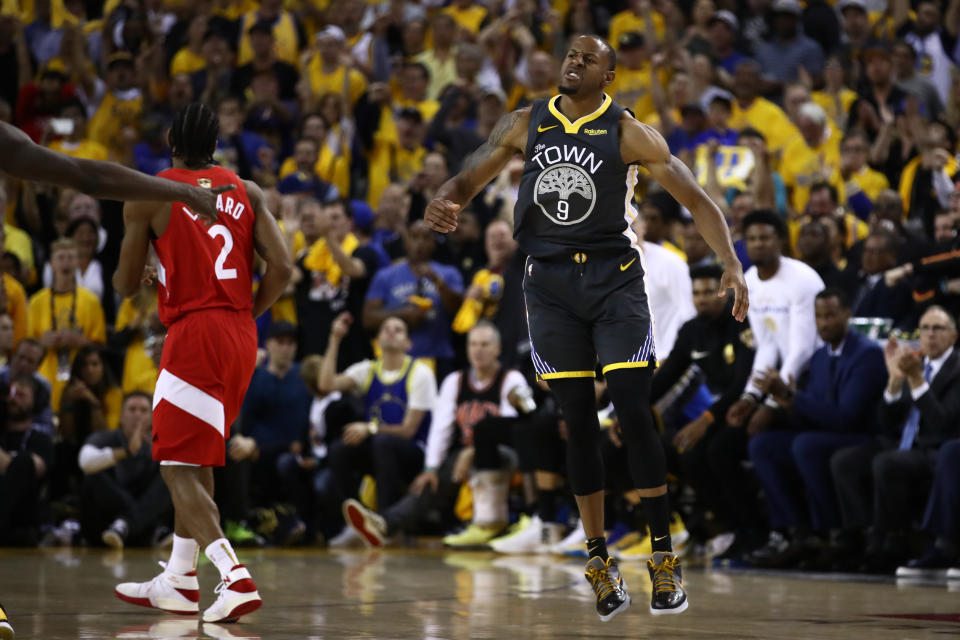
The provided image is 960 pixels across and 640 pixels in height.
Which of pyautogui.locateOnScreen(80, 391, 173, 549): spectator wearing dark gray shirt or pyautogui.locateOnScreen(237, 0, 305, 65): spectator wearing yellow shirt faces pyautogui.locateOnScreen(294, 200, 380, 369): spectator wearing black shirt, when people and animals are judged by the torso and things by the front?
the spectator wearing yellow shirt

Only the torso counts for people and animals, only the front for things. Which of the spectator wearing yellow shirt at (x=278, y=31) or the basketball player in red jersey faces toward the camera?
the spectator wearing yellow shirt

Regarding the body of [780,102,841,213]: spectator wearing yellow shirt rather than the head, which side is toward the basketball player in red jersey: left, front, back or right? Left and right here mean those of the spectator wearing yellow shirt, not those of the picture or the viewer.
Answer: front

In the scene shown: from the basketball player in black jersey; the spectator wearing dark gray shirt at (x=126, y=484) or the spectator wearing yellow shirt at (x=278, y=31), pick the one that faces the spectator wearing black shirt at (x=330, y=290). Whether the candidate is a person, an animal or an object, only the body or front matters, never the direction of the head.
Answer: the spectator wearing yellow shirt

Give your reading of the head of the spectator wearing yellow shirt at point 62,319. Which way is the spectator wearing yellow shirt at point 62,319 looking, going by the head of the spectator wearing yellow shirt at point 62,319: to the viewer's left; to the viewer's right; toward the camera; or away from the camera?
toward the camera

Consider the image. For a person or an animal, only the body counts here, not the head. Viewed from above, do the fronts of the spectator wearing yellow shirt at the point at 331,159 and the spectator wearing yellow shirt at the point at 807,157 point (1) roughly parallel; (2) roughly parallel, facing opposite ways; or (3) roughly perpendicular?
roughly parallel

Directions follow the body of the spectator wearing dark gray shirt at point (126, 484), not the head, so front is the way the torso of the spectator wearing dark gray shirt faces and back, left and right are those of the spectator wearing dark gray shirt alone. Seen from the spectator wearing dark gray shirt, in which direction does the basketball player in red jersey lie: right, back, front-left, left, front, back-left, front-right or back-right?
front

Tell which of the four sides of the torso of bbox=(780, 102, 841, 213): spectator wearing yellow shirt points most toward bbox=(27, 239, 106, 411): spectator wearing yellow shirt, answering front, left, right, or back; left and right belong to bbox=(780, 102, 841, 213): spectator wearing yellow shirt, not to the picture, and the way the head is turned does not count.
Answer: right

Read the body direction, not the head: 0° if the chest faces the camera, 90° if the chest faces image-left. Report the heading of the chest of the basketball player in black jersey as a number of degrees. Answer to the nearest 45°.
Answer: approximately 0°

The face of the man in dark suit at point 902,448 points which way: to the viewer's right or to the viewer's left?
to the viewer's left

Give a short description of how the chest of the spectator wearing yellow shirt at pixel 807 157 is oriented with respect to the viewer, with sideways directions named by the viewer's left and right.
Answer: facing the viewer

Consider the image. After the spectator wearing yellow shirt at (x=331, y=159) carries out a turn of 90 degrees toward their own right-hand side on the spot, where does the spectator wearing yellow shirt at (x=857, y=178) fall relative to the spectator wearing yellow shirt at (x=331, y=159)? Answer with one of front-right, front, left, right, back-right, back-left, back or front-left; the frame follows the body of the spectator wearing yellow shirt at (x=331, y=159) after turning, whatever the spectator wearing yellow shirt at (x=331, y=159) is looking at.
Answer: back

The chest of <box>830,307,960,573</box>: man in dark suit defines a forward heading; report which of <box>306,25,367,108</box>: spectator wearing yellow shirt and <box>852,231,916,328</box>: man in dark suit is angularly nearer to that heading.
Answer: the spectator wearing yellow shirt

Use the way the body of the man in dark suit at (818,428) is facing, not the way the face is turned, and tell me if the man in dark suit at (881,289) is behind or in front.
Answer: behind

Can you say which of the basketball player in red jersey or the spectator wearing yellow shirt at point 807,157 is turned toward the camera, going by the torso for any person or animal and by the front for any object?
the spectator wearing yellow shirt

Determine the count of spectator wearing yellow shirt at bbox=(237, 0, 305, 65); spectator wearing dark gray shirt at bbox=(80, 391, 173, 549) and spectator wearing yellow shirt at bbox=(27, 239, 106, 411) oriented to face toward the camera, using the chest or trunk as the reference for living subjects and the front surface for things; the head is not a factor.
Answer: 3

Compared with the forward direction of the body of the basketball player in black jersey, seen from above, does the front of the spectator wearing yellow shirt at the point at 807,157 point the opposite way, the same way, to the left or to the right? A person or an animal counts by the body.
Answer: the same way

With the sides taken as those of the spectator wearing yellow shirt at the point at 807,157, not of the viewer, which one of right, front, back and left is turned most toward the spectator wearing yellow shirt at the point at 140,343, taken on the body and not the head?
right

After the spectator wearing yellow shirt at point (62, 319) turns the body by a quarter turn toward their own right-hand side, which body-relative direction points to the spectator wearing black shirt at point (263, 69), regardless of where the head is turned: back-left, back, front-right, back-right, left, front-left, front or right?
back-right
